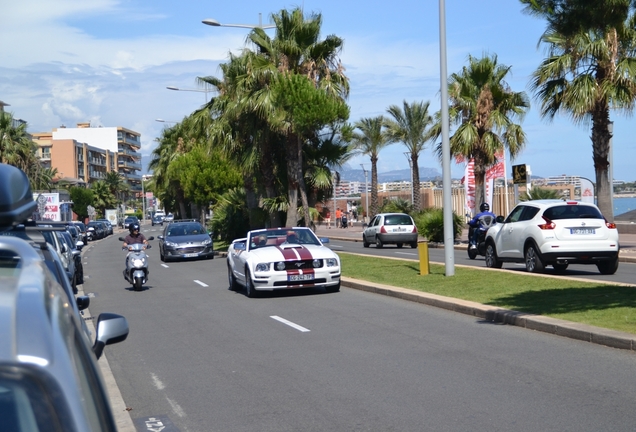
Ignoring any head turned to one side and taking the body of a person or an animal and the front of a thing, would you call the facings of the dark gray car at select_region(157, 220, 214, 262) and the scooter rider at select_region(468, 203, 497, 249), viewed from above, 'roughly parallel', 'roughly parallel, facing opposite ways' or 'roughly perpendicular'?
roughly parallel, facing opposite ways

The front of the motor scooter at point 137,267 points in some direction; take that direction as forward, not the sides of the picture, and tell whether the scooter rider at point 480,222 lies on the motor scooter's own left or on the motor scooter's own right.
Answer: on the motor scooter's own left

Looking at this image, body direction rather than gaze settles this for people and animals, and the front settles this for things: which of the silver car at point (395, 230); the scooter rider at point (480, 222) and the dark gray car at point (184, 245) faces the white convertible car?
the dark gray car

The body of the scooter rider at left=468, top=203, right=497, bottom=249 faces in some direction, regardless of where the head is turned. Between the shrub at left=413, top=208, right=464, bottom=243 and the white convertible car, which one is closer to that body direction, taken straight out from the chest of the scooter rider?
the shrub

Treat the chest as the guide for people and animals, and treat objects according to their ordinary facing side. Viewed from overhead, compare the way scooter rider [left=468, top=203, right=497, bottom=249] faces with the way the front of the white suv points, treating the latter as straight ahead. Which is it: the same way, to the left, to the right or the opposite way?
the same way

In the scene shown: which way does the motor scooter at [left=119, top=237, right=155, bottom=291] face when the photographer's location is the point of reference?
facing the viewer

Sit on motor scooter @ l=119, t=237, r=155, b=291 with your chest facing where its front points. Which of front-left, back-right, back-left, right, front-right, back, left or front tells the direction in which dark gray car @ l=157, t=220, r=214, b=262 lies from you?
back

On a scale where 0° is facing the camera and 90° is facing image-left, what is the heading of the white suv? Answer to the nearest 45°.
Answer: approximately 135°

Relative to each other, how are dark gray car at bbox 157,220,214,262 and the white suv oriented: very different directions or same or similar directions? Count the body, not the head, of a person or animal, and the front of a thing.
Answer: very different directions

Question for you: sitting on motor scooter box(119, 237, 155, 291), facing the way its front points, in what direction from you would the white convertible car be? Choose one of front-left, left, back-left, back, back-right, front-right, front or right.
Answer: front-left

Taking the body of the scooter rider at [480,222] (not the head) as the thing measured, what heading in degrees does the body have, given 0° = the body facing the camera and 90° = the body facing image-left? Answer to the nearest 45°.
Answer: approximately 135°

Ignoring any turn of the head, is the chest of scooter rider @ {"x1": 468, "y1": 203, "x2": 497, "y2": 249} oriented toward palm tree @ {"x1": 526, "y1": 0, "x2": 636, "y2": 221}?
no

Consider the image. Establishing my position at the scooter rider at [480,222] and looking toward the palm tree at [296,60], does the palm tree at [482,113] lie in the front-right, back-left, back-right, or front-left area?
front-right

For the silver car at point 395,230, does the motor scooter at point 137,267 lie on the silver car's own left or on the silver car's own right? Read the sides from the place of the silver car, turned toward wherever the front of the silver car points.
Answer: on the silver car's own left

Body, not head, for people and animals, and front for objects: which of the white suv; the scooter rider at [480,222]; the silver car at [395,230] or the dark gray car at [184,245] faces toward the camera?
the dark gray car

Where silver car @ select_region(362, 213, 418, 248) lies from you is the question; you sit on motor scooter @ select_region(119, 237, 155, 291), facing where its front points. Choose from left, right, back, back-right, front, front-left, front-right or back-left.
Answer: back-left

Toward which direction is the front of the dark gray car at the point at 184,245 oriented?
toward the camera

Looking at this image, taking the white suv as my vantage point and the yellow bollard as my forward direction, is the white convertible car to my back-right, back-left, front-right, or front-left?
front-left

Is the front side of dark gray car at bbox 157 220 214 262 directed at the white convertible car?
yes
